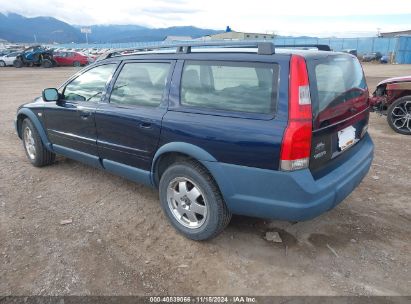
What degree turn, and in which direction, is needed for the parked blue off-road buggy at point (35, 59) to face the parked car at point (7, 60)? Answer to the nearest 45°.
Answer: approximately 45° to its right

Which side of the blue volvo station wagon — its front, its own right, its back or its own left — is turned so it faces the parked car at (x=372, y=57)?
right

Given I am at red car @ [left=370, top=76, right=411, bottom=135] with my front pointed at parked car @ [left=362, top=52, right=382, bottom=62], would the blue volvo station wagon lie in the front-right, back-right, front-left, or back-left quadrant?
back-left

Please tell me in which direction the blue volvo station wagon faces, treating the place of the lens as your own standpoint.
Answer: facing away from the viewer and to the left of the viewer

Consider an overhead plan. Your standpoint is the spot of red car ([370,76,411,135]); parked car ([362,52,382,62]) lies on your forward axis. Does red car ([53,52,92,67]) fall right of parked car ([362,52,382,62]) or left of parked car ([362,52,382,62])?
left

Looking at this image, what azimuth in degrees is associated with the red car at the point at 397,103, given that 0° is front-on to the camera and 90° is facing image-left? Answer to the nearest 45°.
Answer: approximately 90°

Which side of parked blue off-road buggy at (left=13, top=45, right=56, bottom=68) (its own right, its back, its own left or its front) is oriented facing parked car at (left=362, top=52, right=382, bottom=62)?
back

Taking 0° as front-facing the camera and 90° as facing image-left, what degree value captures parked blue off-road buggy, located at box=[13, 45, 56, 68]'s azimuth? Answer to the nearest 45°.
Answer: approximately 90°

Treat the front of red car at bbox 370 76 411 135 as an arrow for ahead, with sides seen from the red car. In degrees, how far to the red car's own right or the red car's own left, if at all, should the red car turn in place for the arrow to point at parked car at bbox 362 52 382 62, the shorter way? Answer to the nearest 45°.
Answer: approximately 90° to the red car's own right

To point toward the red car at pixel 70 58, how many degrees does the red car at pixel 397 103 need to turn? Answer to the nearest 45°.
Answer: approximately 45° to its right
